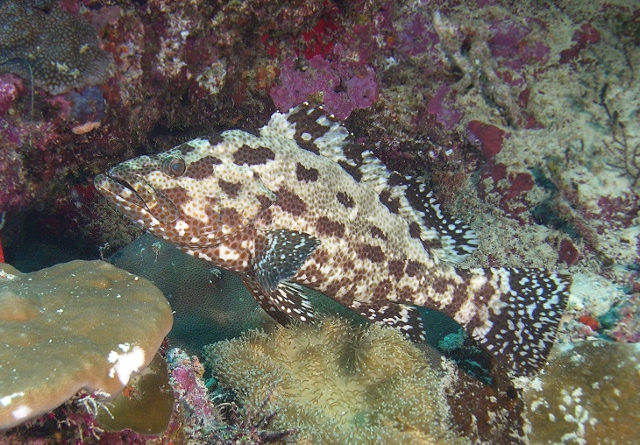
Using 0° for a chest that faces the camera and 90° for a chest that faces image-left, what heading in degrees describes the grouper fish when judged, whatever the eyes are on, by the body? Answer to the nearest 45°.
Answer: approximately 90°

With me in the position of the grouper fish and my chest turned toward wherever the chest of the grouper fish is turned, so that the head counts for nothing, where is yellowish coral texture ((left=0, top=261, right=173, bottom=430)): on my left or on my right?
on my left

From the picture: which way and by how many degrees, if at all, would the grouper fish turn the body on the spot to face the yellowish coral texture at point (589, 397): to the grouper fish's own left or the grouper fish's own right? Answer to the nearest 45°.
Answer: approximately 180°

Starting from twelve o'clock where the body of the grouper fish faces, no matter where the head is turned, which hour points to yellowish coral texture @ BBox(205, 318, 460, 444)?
The yellowish coral texture is roughly at 8 o'clock from the grouper fish.

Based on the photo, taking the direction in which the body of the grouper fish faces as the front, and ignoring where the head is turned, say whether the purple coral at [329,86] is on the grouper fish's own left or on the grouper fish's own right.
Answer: on the grouper fish's own right

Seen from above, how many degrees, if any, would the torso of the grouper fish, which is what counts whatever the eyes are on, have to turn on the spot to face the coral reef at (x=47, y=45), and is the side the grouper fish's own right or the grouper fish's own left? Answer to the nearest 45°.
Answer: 0° — it already faces it
